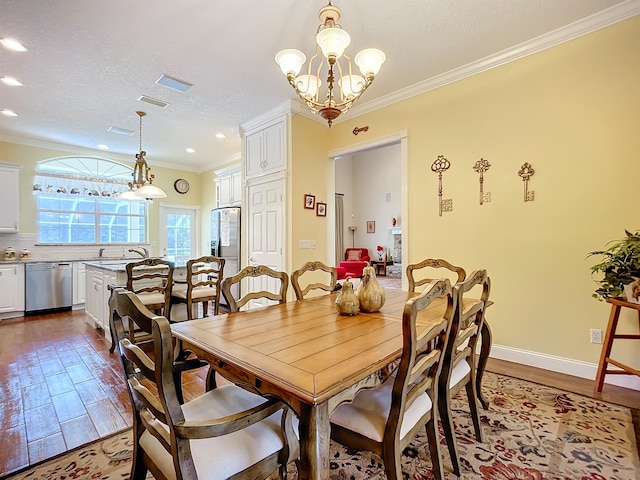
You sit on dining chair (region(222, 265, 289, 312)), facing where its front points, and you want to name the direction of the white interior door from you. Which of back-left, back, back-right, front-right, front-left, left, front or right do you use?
back-left

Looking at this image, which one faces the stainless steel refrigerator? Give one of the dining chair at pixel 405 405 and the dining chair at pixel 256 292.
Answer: the dining chair at pixel 405 405

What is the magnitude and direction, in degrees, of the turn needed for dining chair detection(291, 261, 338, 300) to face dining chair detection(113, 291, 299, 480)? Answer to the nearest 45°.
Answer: approximately 45° to its right

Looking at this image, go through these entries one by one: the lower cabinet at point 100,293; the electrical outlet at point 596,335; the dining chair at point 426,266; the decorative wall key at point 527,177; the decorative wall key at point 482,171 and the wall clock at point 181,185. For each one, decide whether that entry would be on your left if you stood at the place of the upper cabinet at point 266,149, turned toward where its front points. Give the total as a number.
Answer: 4

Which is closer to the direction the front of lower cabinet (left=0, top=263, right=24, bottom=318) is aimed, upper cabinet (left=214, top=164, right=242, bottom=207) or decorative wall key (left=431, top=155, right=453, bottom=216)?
the decorative wall key

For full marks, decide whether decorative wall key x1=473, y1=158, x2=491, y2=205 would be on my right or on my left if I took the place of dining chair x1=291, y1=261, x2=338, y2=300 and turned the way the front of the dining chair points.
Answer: on my left

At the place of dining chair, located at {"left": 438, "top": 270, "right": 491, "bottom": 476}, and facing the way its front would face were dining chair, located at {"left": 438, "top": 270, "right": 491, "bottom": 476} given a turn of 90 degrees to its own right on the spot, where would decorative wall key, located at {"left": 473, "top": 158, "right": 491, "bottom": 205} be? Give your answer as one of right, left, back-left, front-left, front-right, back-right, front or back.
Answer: front-left

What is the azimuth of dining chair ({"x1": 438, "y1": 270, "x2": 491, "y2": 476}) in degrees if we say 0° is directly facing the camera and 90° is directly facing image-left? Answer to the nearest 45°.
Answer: approximately 135°
